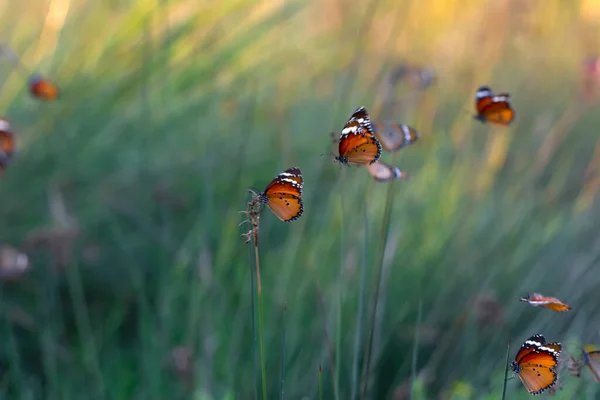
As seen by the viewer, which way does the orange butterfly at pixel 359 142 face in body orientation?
to the viewer's left

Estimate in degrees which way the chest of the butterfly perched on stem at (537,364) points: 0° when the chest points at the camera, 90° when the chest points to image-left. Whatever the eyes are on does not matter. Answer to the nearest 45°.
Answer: approximately 90°

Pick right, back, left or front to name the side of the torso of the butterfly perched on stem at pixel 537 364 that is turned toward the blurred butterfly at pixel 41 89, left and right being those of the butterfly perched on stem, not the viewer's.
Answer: front

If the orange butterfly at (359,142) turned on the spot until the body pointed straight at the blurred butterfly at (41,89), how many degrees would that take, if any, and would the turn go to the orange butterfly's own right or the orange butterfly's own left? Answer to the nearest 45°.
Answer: approximately 45° to the orange butterfly's own right

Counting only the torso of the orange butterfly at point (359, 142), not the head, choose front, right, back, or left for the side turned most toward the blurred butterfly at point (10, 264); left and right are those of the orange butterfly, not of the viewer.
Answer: front
